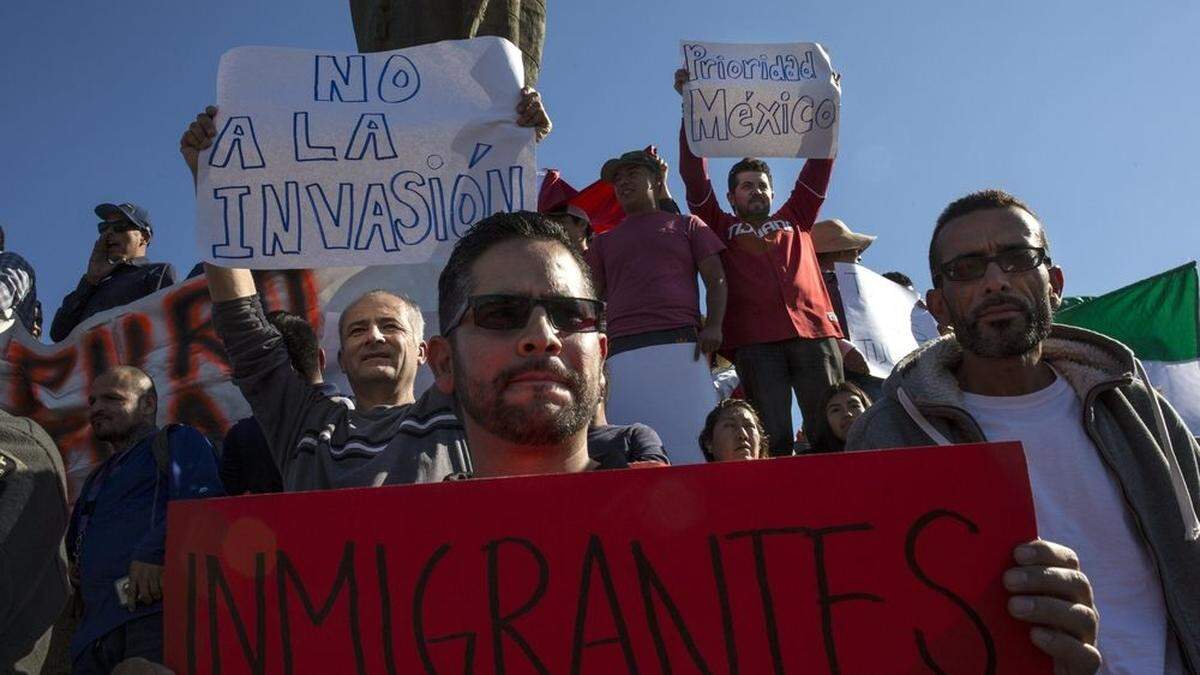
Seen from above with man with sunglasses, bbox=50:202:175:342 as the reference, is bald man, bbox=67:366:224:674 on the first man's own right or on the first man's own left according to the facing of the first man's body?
on the first man's own left

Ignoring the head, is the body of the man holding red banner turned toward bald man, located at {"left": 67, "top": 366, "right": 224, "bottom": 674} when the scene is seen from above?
no

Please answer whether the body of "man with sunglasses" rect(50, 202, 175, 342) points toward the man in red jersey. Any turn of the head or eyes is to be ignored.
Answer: no

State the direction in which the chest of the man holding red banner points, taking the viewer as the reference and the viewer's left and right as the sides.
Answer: facing the viewer

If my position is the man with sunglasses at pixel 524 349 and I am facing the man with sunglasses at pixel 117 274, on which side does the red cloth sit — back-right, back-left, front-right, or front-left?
front-right

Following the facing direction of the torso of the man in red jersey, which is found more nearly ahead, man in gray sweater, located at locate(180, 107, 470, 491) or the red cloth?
the man in gray sweater

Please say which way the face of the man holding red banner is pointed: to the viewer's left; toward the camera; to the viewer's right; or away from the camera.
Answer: toward the camera

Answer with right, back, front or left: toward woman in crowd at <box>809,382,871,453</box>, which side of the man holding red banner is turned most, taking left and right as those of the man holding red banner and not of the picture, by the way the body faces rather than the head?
back

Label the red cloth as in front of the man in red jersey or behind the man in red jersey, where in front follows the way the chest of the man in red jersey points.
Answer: behind

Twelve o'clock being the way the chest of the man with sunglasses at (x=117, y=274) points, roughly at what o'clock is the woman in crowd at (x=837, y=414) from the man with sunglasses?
The woman in crowd is roughly at 9 o'clock from the man with sunglasses.

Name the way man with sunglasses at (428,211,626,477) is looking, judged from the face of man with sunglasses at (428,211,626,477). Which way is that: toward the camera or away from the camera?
toward the camera

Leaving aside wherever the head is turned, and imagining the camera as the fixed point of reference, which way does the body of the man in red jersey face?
toward the camera

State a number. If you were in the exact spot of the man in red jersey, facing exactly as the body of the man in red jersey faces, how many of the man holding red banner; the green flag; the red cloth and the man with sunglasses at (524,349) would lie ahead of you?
2

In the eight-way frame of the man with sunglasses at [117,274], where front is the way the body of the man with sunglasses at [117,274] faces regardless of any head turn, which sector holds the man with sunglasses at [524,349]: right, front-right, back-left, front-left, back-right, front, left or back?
front-left

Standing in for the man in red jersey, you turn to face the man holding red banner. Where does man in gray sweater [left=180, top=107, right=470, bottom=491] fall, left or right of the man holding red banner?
right
